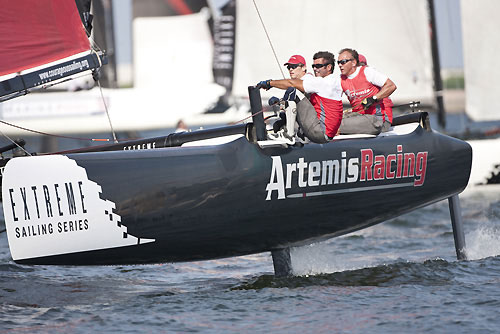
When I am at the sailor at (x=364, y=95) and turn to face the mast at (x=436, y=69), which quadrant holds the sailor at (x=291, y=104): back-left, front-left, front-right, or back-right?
back-left

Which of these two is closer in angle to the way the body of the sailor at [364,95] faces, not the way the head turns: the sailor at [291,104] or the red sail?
the sailor

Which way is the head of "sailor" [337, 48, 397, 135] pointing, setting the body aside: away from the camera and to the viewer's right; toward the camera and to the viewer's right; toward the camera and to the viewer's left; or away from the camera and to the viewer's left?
toward the camera and to the viewer's left

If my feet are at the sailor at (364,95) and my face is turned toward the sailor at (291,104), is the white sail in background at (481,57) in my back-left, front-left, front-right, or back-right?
back-right

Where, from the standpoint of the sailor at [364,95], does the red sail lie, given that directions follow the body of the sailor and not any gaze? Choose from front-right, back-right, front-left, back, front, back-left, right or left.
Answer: front-right

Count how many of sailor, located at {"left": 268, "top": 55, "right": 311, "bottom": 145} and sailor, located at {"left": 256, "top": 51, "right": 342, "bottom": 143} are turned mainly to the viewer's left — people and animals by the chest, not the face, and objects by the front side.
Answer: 2

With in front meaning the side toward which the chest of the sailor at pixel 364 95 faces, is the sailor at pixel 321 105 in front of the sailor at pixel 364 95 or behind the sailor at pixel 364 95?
in front

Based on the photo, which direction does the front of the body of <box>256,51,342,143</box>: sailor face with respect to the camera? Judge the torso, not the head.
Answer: to the viewer's left

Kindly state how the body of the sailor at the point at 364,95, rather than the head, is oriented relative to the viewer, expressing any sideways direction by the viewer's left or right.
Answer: facing the viewer and to the left of the viewer

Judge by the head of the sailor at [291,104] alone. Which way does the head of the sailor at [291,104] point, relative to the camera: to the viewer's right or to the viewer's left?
to the viewer's left

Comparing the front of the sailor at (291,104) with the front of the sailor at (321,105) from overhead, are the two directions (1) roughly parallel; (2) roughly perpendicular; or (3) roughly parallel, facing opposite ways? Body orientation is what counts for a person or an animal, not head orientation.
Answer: roughly parallel

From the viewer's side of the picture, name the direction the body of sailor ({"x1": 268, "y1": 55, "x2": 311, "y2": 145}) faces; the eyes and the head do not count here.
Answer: to the viewer's left

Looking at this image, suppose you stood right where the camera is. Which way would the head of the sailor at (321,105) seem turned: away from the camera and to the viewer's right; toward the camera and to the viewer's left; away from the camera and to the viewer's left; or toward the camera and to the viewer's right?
toward the camera and to the viewer's left
